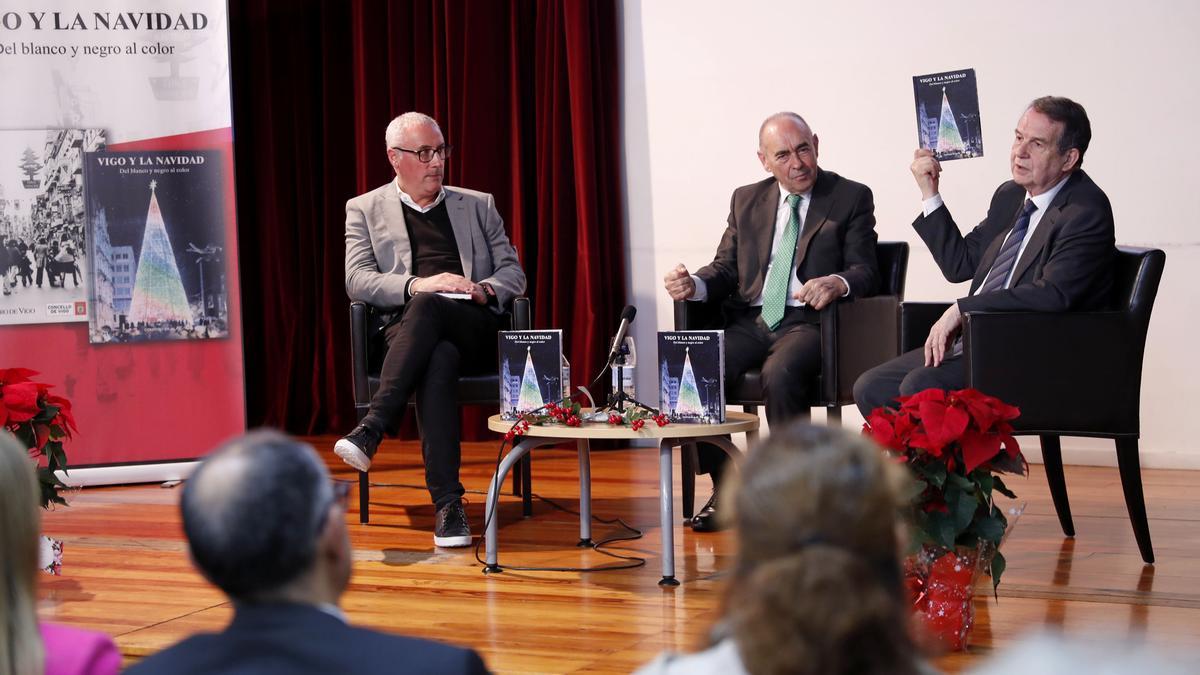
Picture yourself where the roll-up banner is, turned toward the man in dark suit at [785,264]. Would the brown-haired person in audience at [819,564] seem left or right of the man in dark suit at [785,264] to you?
right

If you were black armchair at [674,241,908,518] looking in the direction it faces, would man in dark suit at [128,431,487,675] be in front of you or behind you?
in front

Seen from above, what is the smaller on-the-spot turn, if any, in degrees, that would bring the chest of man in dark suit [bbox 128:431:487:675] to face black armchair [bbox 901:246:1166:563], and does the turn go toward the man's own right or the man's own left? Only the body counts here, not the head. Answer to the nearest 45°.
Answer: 0° — they already face it

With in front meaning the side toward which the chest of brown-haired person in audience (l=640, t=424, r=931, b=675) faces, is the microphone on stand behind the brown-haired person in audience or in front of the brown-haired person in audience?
in front

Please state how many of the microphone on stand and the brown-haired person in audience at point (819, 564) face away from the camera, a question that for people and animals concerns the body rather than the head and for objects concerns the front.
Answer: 1

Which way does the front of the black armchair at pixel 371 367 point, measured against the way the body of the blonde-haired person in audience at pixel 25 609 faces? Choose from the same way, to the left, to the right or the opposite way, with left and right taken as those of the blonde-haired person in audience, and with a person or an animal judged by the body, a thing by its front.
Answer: the opposite way

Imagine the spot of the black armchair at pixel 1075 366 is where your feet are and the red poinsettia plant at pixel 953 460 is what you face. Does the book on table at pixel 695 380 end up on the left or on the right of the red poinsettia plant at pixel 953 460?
right

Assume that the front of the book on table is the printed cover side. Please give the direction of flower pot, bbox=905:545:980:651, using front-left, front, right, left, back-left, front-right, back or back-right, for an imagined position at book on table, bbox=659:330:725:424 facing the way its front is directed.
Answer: front-left

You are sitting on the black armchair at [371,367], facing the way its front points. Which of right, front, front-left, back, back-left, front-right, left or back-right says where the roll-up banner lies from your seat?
back-right

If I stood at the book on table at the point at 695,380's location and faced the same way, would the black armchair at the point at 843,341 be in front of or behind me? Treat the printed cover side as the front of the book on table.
behind

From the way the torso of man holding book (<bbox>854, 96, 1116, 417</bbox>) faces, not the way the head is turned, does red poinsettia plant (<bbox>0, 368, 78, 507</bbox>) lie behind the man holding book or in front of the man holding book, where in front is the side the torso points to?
in front
